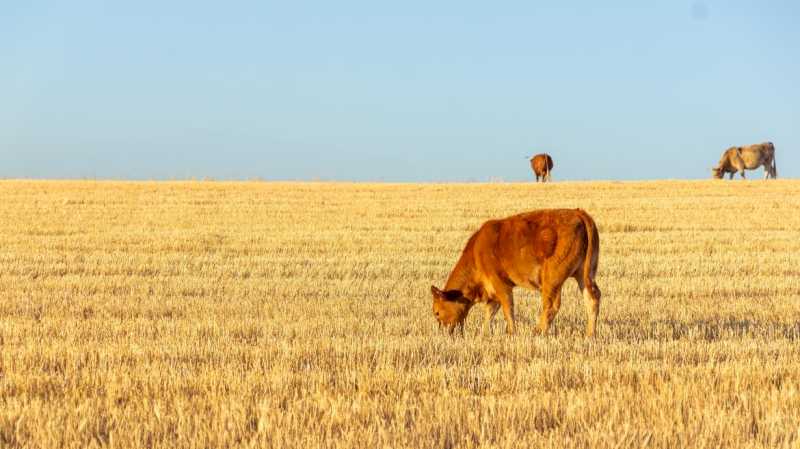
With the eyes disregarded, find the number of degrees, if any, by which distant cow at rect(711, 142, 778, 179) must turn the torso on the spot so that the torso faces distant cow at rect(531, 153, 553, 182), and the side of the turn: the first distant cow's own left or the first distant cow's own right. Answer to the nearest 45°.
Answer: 0° — it already faces it

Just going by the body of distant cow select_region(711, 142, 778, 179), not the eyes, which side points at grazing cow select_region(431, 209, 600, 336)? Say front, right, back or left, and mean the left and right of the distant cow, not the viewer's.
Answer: left

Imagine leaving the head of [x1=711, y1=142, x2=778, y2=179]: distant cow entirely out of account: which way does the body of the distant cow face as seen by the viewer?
to the viewer's left

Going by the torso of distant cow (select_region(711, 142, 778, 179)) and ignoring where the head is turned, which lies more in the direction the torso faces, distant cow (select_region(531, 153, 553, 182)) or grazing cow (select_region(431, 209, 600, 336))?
the distant cow
